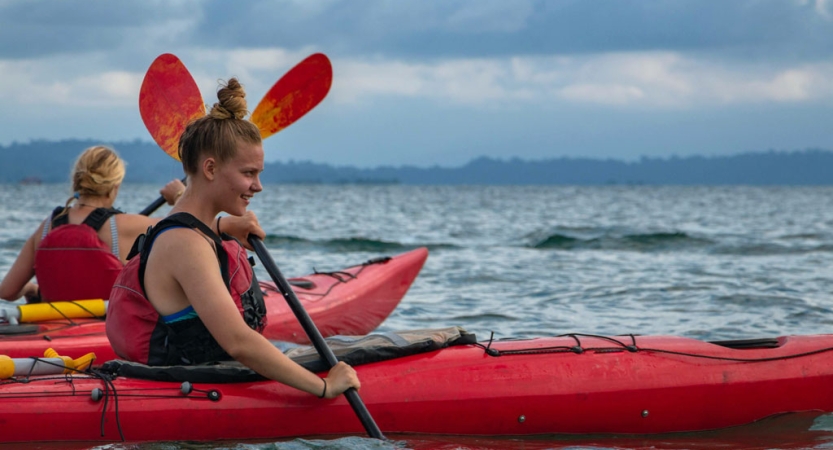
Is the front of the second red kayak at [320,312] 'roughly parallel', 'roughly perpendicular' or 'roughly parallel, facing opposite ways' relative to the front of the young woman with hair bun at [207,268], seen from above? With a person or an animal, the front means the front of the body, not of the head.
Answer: roughly parallel

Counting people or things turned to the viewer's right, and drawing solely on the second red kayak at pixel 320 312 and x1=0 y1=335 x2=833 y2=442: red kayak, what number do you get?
2

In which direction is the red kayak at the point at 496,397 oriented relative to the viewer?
to the viewer's right

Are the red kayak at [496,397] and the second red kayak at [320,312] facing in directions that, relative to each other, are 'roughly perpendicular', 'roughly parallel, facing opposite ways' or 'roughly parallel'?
roughly parallel

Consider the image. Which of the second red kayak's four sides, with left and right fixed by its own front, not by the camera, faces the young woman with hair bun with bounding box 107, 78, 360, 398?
right

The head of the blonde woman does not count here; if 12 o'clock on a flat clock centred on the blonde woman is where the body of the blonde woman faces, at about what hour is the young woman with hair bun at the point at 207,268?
The young woman with hair bun is roughly at 4 o'clock from the blonde woman.

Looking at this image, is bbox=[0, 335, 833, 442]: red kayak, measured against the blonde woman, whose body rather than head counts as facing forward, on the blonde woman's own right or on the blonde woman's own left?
on the blonde woman's own right

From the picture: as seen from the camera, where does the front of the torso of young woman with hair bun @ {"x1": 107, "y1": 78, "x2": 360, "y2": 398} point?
to the viewer's right

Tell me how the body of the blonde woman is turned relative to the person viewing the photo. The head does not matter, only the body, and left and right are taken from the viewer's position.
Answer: facing away from the viewer and to the right of the viewer

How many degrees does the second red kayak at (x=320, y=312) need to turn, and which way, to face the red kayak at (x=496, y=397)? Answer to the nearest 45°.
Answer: approximately 90° to its right

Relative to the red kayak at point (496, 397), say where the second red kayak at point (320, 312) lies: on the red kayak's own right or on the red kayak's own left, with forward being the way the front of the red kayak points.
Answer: on the red kayak's own left

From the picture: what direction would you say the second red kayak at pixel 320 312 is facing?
to the viewer's right

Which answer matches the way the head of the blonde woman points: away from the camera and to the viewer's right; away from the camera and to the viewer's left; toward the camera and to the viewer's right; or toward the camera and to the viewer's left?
away from the camera and to the viewer's right
